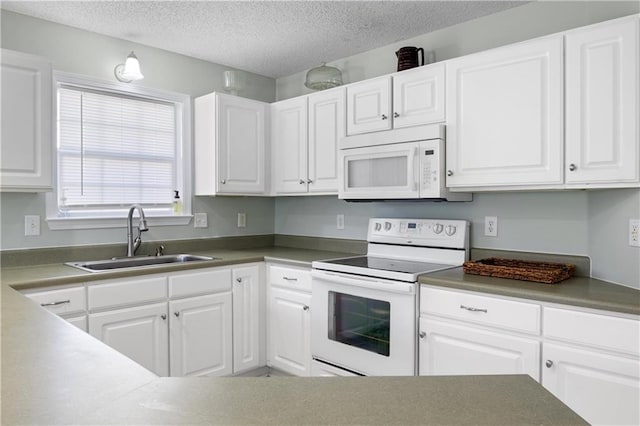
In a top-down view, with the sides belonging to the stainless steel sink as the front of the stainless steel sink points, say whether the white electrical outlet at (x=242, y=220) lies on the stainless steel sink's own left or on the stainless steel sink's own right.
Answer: on the stainless steel sink's own left

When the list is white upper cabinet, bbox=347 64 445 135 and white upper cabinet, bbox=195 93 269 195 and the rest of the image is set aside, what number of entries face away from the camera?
0

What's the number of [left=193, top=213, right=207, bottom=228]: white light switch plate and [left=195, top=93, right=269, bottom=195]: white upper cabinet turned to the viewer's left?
0

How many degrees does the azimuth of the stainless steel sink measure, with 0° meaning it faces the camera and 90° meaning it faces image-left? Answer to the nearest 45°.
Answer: approximately 315°
